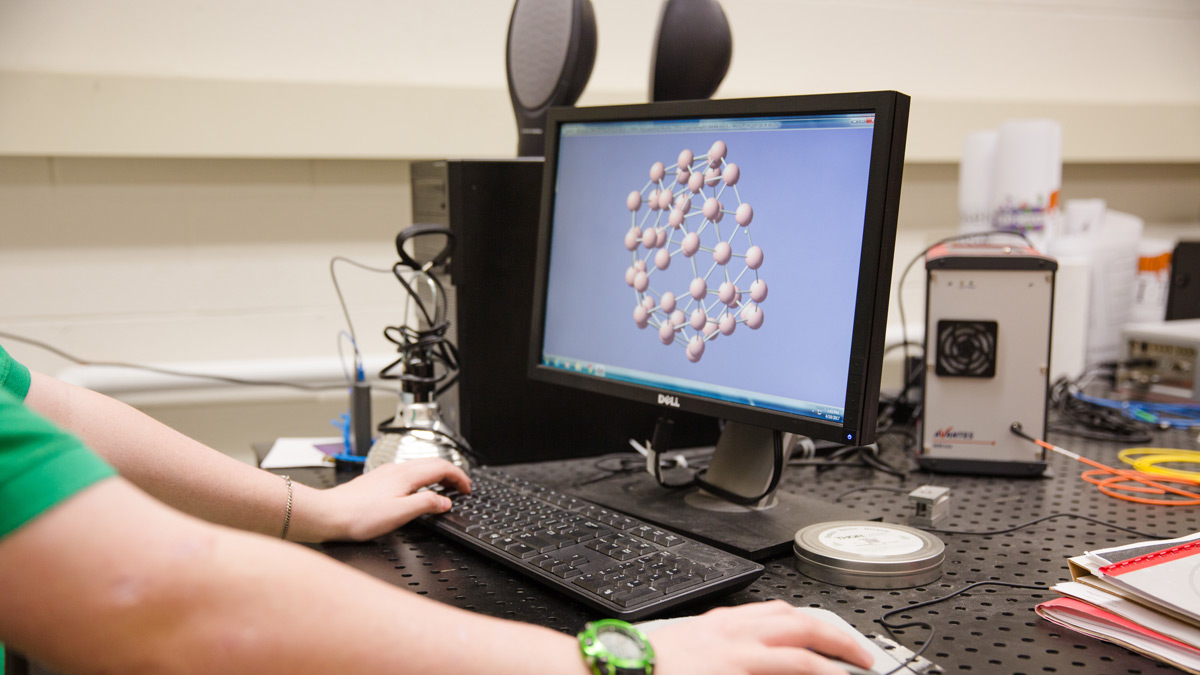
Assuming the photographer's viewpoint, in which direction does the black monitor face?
facing the viewer and to the left of the viewer

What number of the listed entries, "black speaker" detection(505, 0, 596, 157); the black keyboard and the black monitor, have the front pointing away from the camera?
0

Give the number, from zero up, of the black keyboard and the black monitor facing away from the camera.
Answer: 0

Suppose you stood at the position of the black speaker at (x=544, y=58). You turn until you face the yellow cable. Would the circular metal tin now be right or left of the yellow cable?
right

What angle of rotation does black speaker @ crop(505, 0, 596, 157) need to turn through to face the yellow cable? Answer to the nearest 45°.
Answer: approximately 135° to its left

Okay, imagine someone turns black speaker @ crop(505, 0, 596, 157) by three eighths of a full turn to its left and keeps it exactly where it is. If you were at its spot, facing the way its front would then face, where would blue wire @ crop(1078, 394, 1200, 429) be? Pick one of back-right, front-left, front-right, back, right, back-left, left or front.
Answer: front

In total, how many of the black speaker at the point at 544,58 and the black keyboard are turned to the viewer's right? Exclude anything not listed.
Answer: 0

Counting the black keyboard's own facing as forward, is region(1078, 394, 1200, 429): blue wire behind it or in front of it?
behind
